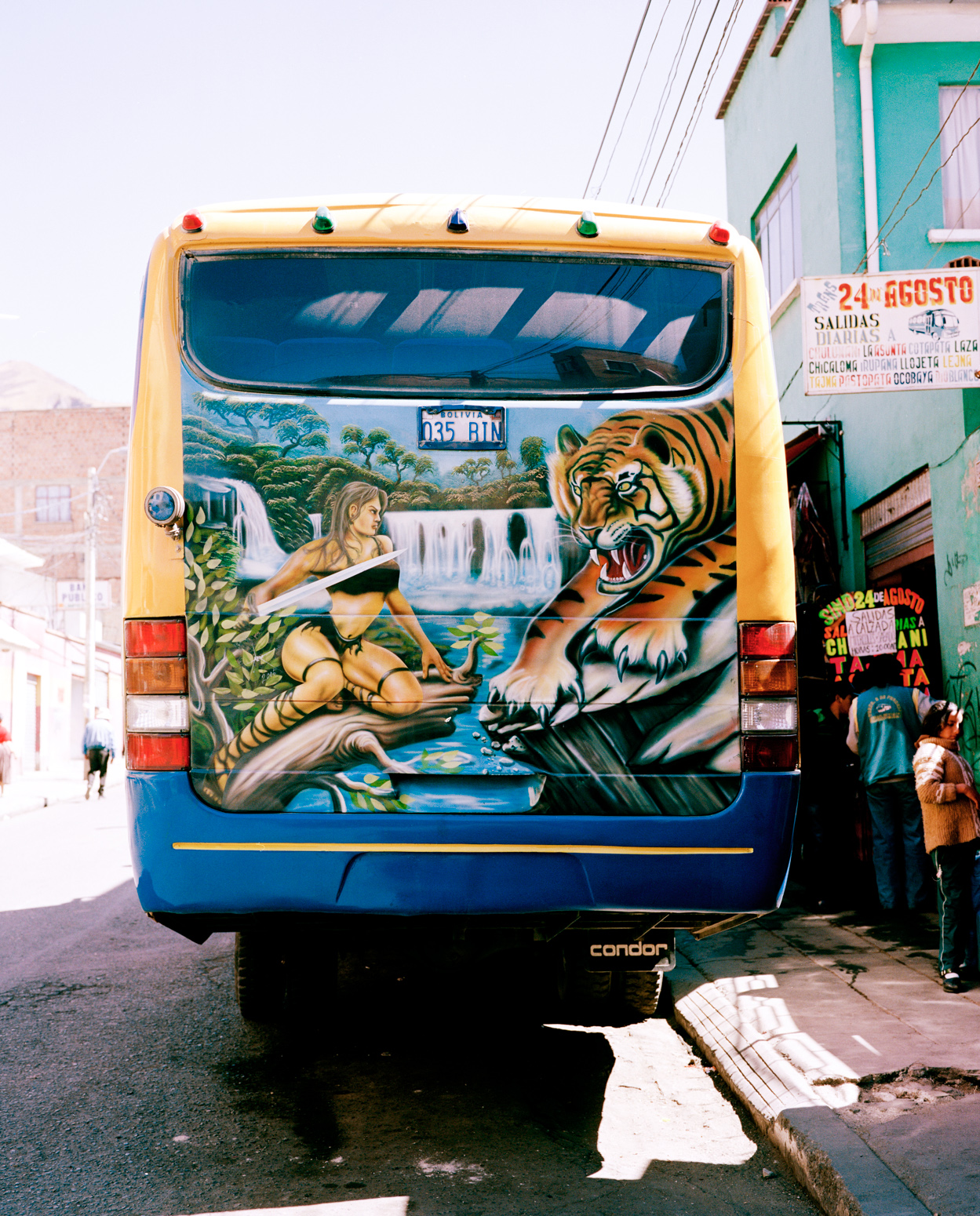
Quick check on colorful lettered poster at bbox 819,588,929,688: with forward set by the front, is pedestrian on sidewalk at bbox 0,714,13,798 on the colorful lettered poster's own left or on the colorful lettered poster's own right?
on the colorful lettered poster's own right

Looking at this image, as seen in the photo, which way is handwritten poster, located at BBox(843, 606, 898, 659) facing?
toward the camera

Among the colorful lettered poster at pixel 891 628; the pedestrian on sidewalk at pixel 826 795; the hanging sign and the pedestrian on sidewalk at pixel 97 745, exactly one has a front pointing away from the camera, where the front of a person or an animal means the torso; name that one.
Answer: the pedestrian on sidewalk at pixel 97 745

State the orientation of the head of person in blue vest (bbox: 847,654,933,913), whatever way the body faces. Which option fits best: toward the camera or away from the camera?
away from the camera

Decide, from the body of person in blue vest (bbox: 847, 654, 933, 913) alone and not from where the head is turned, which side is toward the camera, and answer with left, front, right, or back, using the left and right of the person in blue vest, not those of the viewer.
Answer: back

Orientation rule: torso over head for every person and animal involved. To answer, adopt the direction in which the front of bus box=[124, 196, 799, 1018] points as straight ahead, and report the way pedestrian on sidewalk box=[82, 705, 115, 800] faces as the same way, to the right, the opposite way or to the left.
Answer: the same way

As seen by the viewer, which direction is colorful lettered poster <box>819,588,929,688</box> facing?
toward the camera
